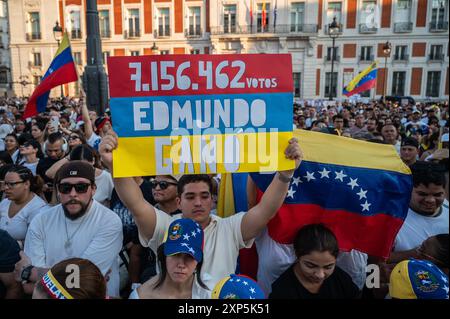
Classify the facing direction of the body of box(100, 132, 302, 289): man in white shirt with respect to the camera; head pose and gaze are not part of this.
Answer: toward the camera

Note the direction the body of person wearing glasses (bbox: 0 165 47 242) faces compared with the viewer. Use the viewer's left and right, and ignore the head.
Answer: facing the viewer and to the left of the viewer

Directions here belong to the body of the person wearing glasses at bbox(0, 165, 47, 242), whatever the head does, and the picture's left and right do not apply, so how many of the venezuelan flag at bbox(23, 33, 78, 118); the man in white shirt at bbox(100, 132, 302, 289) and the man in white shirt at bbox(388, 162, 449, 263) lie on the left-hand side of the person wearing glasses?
2

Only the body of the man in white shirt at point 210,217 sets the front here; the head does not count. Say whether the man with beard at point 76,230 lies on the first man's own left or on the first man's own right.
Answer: on the first man's own right

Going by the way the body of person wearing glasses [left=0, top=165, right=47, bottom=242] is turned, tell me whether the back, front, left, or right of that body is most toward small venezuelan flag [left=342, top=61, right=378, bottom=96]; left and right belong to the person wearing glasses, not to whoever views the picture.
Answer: back

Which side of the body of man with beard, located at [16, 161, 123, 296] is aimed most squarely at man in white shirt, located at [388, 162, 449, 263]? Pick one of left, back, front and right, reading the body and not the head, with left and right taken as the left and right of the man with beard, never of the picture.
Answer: left

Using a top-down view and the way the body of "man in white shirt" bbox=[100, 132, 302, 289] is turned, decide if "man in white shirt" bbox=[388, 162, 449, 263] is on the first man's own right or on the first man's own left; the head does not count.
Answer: on the first man's own left

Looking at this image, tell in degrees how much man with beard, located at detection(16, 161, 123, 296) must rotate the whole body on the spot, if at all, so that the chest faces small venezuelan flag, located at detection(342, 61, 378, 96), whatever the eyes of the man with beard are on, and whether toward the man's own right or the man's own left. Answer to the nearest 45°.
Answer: approximately 135° to the man's own left

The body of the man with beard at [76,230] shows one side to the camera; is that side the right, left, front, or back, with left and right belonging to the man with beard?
front

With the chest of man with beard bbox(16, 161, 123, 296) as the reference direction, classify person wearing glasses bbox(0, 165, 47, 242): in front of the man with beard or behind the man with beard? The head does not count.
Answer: behind

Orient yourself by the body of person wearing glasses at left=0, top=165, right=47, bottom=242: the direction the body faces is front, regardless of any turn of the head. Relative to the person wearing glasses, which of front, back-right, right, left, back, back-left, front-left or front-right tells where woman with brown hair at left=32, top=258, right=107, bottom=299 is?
front-left

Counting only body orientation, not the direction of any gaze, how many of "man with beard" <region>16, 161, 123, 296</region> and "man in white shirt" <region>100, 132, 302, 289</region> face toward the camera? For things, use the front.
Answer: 2

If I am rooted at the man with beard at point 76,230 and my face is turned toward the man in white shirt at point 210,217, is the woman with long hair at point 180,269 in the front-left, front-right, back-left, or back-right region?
front-right

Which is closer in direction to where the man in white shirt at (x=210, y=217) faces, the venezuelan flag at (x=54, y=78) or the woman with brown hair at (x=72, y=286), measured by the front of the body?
the woman with brown hair
